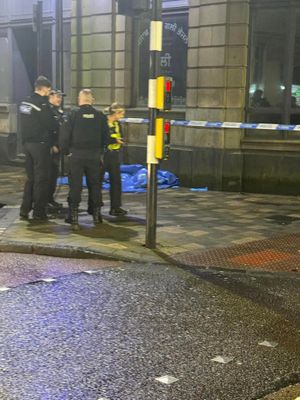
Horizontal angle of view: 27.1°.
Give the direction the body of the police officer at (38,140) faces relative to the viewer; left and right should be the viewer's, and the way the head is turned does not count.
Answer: facing away from the viewer and to the right of the viewer

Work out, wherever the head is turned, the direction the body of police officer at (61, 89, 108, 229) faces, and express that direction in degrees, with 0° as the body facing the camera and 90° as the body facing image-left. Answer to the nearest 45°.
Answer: approximately 180°

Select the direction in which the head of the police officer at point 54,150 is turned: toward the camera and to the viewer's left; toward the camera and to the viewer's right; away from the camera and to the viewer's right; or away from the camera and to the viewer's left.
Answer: toward the camera and to the viewer's right

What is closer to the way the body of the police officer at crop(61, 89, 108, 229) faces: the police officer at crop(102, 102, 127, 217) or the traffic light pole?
the police officer

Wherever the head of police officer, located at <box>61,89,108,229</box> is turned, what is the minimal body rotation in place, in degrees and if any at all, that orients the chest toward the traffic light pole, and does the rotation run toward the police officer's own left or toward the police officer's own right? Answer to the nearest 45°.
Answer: approximately 135° to the police officer's own right

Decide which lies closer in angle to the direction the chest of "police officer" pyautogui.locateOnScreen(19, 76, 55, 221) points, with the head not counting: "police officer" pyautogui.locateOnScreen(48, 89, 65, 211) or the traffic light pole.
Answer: the police officer

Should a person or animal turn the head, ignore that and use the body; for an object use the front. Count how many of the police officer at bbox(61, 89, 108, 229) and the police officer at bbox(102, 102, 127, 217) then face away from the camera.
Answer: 1

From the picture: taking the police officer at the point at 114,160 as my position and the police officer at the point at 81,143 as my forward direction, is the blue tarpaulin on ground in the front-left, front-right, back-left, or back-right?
back-right
